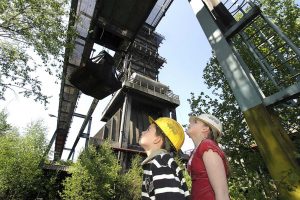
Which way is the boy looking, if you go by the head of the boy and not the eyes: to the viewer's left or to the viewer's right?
to the viewer's left

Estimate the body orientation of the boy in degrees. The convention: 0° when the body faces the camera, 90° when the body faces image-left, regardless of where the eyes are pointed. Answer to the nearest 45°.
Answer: approximately 90°

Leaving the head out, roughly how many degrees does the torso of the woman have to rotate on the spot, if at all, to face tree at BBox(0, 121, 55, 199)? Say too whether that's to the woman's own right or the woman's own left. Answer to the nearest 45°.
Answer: approximately 45° to the woman's own right

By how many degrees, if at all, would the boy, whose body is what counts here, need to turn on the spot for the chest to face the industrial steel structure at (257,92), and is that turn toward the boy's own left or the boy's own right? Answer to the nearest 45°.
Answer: approximately 135° to the boy's own right

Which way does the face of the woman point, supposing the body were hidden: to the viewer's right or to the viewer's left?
to the viewer's left

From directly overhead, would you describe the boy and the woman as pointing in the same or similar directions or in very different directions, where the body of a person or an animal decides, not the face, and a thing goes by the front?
same or similar directions
